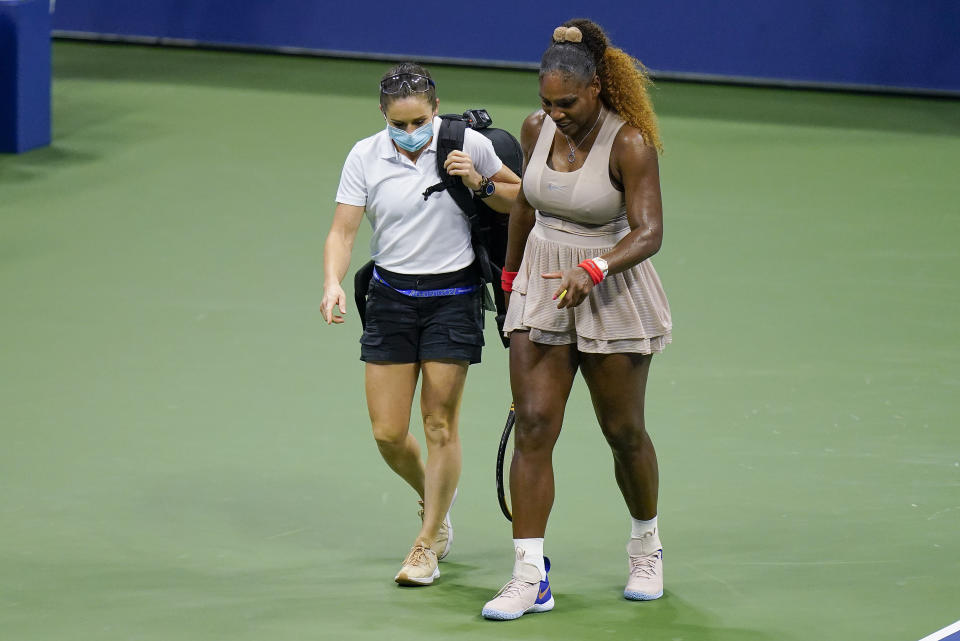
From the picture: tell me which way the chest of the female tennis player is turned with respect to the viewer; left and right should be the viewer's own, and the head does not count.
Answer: facing the viewer and to the left of the viewer

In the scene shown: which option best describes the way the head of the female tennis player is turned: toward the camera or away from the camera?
toward the camera

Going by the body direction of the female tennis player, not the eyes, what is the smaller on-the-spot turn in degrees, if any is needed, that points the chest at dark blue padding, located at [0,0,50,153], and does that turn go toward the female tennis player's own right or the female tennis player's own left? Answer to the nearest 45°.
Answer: approximately 90° to the female tennis player's own right
